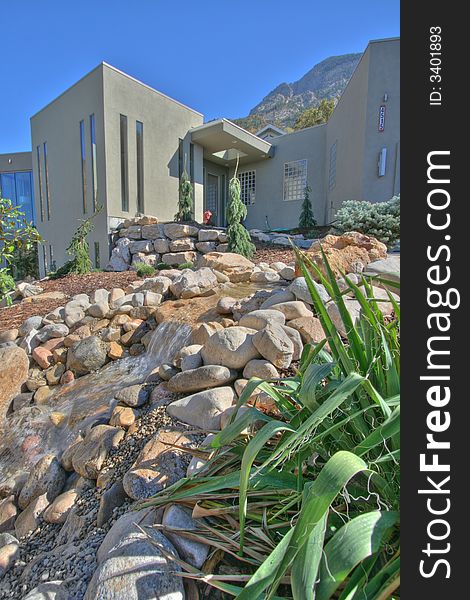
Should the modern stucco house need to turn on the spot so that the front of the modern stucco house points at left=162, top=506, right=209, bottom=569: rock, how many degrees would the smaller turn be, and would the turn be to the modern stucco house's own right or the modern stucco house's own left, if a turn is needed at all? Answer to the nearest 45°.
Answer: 0° — it already faces it

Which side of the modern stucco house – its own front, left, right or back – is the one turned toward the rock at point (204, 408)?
front

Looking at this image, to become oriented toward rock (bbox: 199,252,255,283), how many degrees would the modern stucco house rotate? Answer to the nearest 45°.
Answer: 0° — it already faces it

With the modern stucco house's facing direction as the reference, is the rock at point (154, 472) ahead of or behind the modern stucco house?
ahead

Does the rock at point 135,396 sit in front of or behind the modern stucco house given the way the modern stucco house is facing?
in front

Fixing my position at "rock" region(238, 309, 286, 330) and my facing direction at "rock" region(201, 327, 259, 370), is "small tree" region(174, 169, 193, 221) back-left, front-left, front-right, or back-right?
back-right

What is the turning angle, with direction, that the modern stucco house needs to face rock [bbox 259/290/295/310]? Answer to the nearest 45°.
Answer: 0° — it already faces it

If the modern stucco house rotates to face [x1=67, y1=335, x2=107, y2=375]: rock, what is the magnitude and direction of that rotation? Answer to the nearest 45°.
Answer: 0° — it already faces it

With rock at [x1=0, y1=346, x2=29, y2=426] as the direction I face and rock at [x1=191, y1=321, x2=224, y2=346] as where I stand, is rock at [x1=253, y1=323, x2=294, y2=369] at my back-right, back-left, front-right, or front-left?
back-left

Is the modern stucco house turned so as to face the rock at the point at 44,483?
yes

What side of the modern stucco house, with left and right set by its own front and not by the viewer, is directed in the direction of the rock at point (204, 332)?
front

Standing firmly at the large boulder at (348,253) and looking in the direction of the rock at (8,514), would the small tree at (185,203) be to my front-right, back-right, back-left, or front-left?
back-right

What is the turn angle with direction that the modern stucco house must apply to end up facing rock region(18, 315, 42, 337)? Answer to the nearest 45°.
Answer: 0° — it already faces it

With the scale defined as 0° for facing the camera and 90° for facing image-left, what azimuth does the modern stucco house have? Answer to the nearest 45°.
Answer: approximately 0°

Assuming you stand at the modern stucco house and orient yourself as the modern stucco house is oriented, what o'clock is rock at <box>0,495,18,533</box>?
The rock is roughly at 12 o'clock from the modern stucco house.

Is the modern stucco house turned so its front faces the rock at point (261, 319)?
yes
